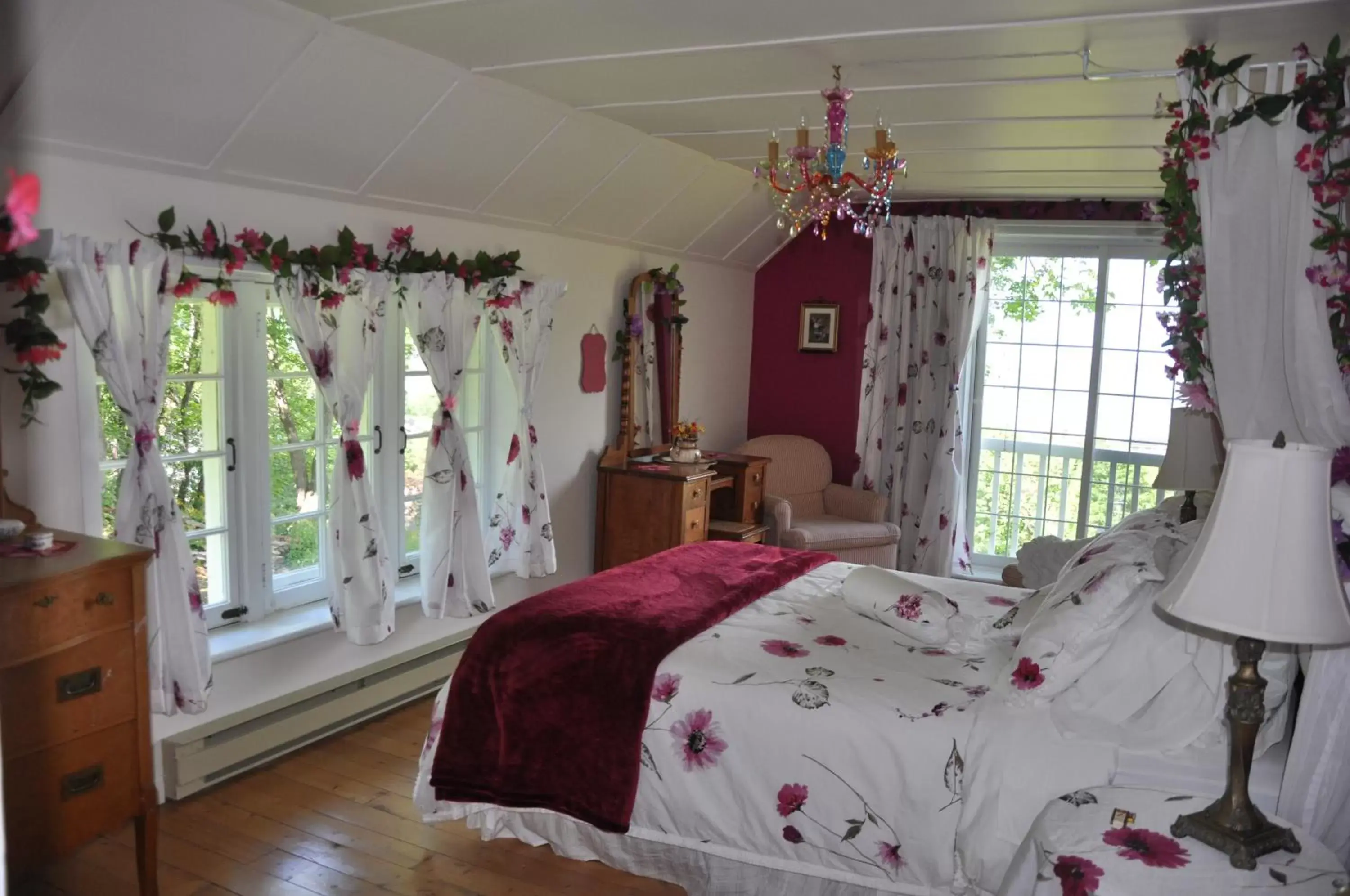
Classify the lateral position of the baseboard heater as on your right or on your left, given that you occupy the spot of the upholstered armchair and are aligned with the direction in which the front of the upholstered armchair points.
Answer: on your right

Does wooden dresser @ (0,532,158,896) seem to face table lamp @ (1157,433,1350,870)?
yes

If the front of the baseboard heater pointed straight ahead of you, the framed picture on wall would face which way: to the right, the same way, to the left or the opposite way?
to the right

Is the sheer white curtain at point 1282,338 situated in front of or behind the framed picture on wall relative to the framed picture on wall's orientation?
in front

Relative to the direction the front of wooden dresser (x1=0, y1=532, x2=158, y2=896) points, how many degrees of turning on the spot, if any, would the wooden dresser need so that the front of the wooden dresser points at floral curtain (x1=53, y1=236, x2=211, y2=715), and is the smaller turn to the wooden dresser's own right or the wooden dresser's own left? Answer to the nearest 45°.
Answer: approximately 135° to the wooden dresser's own left

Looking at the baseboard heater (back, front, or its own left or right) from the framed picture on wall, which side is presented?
left

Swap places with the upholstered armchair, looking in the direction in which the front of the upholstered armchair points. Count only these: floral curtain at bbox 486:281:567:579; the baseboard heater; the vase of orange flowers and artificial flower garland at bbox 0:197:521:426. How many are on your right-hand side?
4

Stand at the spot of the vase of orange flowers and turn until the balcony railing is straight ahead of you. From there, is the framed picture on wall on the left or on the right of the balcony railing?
left

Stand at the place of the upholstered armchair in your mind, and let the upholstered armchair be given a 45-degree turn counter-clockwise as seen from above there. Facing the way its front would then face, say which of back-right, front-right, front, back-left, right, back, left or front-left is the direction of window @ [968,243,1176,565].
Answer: front

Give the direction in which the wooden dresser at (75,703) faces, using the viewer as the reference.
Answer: facing the viewer and to the right of the viewer

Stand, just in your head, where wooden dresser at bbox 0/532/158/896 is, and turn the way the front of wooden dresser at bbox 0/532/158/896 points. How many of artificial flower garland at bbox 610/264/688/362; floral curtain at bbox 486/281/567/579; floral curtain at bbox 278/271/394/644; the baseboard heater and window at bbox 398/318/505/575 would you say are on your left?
5

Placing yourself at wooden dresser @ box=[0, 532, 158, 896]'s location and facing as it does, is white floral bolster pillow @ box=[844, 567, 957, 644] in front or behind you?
in front
